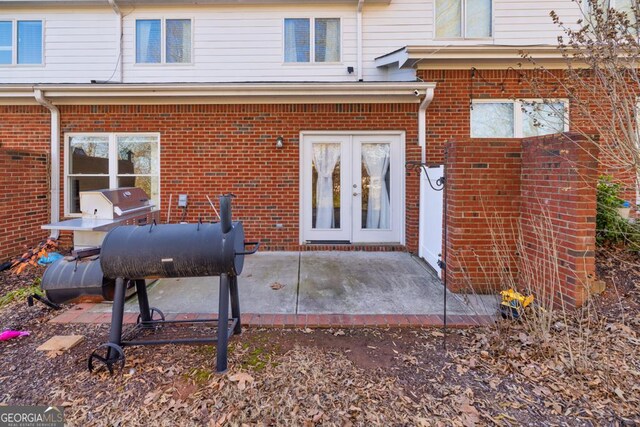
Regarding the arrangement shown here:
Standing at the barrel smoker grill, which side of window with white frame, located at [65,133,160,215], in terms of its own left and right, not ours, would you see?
front

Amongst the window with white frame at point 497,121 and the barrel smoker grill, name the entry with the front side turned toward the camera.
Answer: the window with white frame

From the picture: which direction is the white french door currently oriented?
toward the camera

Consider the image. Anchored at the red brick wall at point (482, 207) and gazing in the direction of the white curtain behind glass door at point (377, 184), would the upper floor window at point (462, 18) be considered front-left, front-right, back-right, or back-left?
front-right

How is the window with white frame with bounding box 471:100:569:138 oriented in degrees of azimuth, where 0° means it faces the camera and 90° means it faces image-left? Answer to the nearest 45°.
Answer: approximately 0°

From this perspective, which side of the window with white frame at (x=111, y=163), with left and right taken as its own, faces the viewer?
front

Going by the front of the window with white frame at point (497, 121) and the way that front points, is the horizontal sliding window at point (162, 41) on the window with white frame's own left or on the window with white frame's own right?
on the window with white frame's own right

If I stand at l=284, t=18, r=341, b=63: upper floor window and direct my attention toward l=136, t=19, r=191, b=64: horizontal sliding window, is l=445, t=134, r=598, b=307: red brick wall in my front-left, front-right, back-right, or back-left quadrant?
back-left
